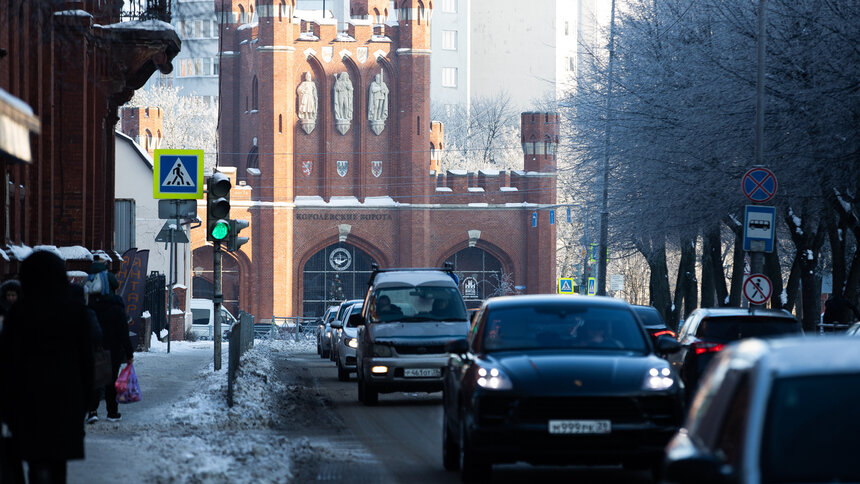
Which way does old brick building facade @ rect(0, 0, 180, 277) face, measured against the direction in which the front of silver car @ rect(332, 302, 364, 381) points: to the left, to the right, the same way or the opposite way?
to the left

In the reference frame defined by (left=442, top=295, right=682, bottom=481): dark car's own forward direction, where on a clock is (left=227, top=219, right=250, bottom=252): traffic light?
The traffic light is roughly at 5 o'clock from the dark car.

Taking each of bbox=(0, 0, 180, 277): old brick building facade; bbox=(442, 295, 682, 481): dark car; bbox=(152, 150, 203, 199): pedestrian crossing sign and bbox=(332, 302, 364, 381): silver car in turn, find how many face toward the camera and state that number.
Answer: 3

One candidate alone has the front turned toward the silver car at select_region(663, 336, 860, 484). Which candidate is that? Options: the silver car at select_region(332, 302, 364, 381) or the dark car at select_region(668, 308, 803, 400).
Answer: the silver car at select_region(332, 302, 364, 381)

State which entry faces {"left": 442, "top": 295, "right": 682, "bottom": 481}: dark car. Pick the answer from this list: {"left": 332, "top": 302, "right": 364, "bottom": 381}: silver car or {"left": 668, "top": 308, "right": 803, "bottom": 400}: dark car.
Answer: the silver car

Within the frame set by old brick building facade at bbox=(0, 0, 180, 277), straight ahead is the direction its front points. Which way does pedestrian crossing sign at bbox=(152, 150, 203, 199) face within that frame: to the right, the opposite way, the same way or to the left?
to the right

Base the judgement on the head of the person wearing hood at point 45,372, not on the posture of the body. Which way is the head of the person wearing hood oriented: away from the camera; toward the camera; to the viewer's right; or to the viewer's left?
away from the camera

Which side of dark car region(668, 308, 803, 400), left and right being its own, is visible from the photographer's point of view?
back

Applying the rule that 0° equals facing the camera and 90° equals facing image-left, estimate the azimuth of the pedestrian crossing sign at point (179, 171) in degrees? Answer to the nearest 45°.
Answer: approximately 0°

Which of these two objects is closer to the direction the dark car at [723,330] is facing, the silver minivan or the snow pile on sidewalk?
the silver minivan
